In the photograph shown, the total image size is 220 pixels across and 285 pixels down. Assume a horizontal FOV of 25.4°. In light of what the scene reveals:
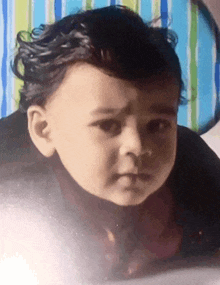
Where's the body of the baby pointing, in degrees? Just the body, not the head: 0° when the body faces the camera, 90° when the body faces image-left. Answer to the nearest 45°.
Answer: approximately 315°

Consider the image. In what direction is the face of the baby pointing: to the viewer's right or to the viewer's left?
to the viewer's right
